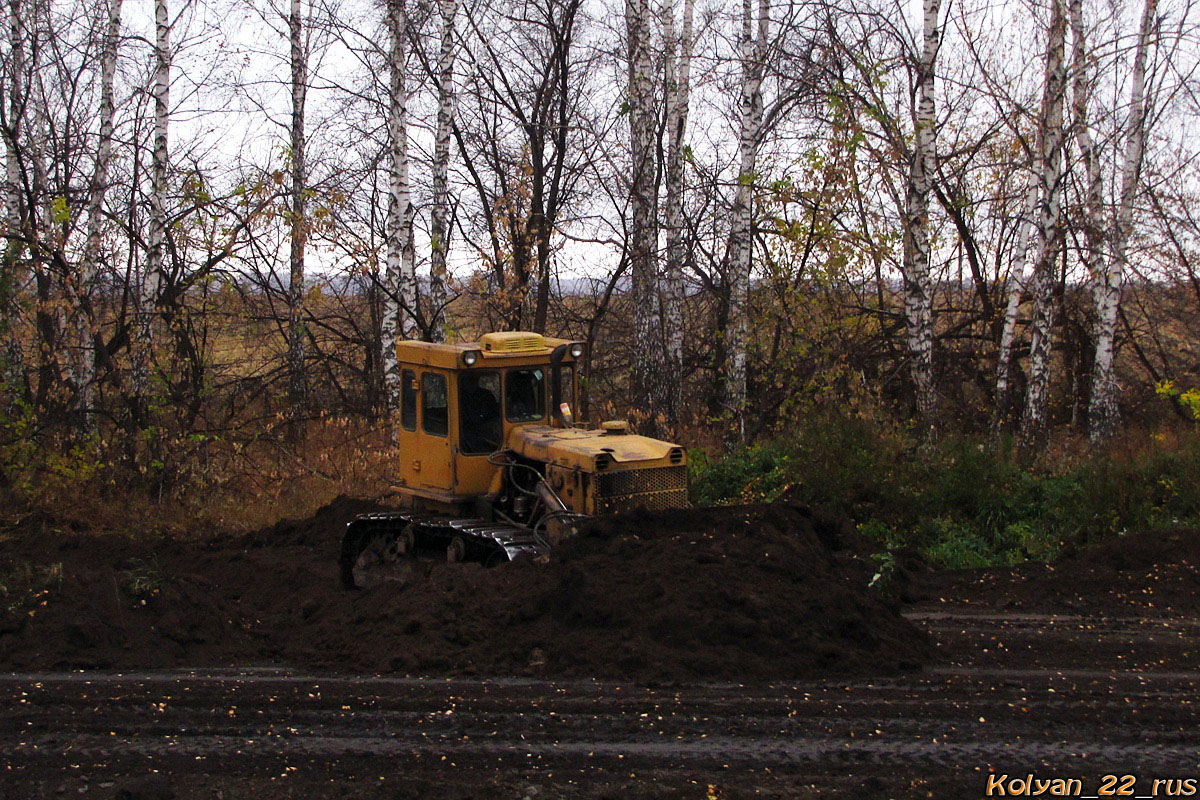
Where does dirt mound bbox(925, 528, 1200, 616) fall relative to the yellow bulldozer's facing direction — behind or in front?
in front

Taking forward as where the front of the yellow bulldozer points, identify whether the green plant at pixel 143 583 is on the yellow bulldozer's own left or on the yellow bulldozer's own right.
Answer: on the yellow bulldozer's own right
